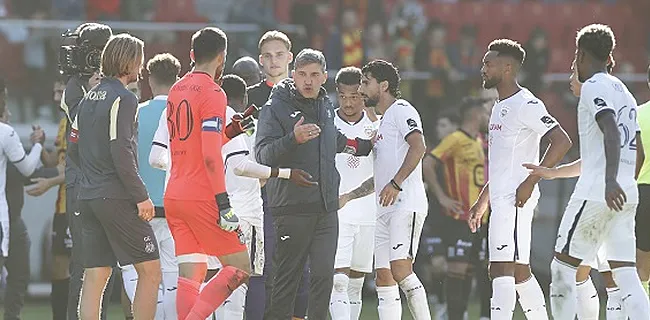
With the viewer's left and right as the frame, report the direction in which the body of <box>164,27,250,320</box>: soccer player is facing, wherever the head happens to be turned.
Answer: facing away from the viewer and to the right of the viewer

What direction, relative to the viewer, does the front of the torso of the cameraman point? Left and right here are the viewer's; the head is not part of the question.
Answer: facing to the right of the viewer

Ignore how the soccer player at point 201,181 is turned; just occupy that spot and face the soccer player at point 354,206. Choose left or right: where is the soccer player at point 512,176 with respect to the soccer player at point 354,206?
right

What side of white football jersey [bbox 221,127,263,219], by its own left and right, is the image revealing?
right

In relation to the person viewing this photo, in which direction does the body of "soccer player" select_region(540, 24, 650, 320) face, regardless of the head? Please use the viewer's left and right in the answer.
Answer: facing away from the viewer and to the left of the viewer

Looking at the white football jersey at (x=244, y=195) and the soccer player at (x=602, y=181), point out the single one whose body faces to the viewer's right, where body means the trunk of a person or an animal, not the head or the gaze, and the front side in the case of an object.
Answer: the white football jersey

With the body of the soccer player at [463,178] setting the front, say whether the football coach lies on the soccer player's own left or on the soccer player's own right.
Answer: on the soccer player's own right

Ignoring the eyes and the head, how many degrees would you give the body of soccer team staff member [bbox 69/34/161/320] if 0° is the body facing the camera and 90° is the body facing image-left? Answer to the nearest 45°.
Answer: approximately 225°
